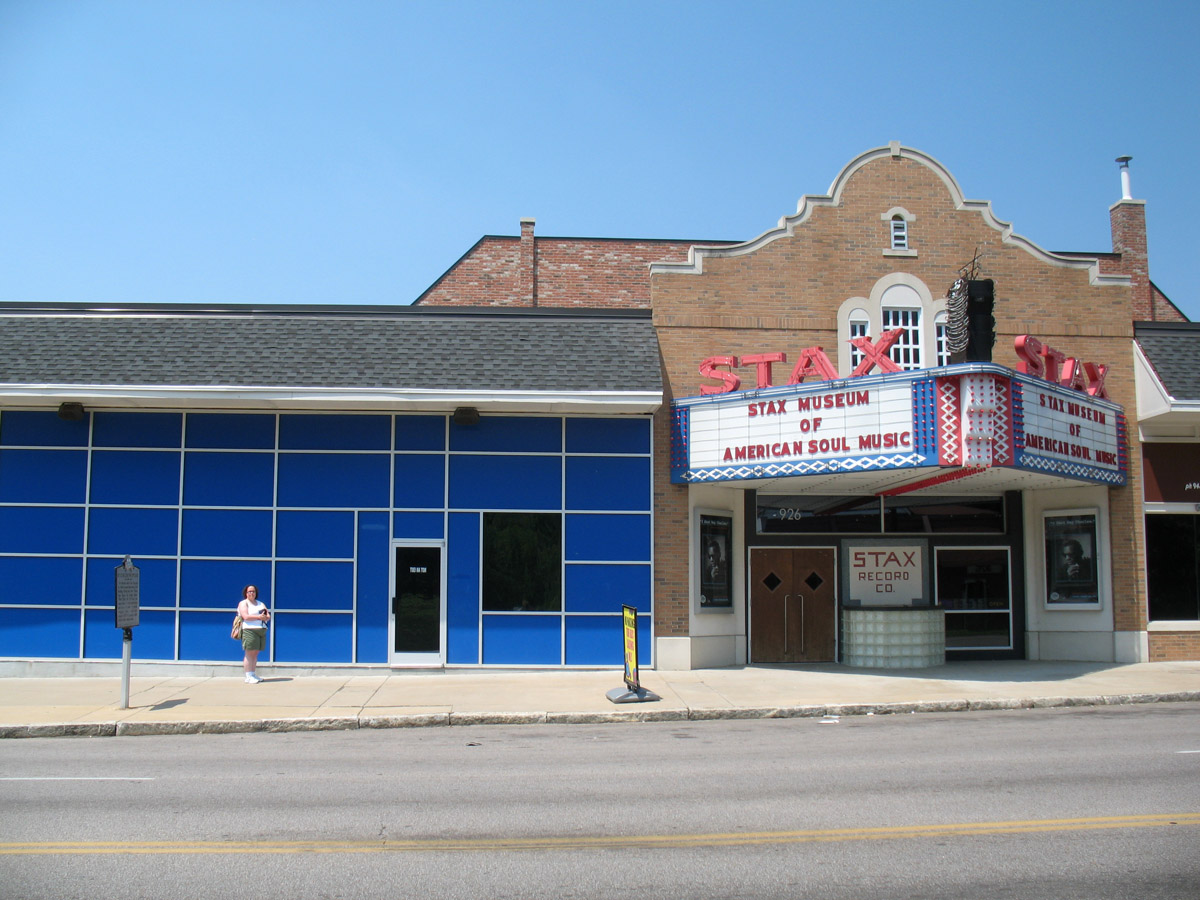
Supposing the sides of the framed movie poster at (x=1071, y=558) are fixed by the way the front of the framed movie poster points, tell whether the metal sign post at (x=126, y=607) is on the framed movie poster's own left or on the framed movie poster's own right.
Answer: on the framed movie poster's own right

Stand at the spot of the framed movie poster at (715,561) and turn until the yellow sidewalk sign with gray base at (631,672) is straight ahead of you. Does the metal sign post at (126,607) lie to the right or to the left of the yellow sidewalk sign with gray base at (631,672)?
right

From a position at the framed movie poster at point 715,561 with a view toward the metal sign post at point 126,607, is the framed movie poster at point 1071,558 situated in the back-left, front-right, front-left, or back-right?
back-left

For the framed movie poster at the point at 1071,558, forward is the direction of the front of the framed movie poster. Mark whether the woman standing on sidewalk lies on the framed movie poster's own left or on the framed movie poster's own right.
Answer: on the framed movie poster's own right

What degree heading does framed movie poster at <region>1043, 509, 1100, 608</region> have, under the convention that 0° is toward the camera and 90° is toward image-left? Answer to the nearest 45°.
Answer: approximately 0°

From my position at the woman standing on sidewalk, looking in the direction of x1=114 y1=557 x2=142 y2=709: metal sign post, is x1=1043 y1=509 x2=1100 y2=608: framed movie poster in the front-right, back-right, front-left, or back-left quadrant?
back-left

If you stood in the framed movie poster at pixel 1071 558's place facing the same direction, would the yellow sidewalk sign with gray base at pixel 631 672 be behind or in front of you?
in front

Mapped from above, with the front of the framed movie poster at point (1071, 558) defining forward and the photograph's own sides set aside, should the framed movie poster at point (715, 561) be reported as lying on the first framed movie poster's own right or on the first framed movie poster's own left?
on the first framed movie poster's own right
